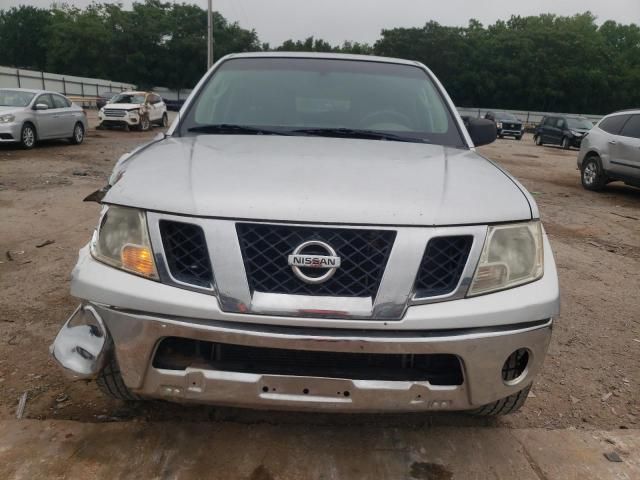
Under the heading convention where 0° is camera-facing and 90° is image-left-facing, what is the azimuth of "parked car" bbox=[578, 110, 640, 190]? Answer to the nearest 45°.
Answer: approximately 315°

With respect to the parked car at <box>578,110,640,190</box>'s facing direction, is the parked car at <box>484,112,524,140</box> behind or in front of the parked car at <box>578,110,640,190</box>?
behind

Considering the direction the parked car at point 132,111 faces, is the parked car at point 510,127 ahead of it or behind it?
behind

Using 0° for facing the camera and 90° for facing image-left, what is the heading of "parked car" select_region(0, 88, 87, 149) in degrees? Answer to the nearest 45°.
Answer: approximately 45°

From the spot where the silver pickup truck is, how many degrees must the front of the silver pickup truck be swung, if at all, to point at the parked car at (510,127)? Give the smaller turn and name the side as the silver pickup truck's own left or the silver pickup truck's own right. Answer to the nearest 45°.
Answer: approximately 180°

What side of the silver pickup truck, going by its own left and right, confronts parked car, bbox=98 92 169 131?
back

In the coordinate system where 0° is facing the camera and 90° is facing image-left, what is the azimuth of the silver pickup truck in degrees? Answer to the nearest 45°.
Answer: approximately 0°
